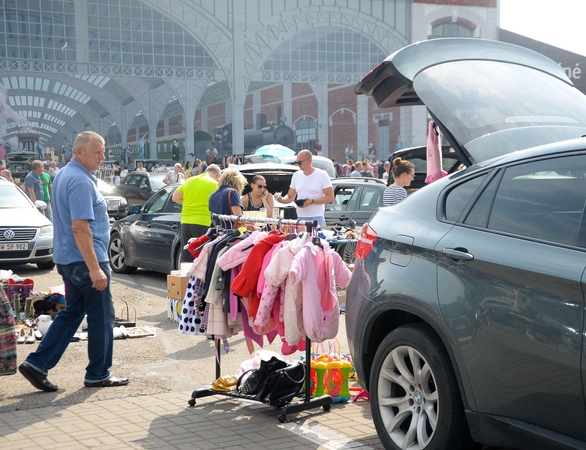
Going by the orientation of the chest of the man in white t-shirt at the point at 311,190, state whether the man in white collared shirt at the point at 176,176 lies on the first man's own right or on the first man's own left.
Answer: on the first man's own right

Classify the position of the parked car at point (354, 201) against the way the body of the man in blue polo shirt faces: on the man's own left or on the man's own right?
on the man's own left

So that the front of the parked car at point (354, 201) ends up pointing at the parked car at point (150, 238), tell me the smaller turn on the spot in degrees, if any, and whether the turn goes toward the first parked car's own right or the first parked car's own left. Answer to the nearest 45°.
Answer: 0° — it already faces it

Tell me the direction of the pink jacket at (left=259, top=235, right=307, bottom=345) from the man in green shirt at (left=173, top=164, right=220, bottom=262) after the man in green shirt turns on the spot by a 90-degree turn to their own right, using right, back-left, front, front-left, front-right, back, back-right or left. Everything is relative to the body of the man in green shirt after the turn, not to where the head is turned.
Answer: front-right

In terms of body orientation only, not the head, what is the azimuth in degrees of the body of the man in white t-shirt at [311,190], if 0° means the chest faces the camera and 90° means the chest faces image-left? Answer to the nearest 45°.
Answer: approximately 45°

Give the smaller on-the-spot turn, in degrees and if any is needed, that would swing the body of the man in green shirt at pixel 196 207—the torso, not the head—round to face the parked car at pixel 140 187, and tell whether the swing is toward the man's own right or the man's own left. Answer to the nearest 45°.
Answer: approximately 45° to the man's own left

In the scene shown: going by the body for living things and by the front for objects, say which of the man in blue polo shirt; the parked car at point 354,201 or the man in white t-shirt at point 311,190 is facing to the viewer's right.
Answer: the man in blue polo shirt

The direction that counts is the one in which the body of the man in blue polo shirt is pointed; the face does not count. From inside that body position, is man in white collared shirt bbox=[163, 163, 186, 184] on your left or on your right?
on your left

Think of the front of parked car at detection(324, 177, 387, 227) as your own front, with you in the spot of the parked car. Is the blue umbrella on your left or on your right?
on your right

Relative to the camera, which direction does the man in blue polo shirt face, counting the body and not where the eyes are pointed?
to the viewer's right

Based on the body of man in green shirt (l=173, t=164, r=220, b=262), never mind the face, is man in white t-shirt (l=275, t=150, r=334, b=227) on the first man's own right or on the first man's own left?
on the first man's own right

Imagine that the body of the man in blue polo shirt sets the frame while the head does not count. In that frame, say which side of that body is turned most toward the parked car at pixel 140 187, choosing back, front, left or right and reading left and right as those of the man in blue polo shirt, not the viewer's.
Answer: left

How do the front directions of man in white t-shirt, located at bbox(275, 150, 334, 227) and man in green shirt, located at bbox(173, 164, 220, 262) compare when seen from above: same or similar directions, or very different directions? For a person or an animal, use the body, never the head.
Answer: very different directions

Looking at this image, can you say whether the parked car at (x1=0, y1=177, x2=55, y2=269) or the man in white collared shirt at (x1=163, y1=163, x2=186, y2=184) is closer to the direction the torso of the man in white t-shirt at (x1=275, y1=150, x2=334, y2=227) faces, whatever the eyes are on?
the parked car
